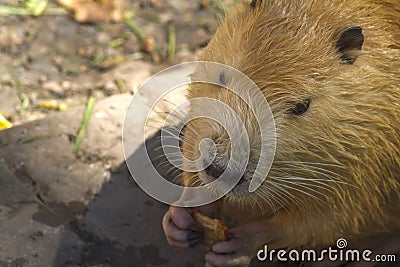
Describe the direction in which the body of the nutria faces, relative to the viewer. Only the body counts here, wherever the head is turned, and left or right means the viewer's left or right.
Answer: facing the viewer and to the left of the viewer
